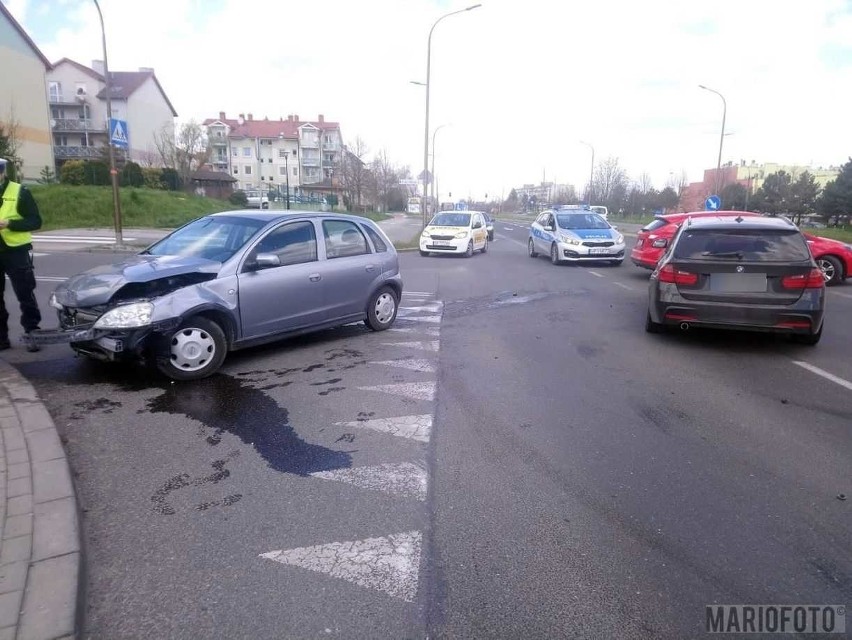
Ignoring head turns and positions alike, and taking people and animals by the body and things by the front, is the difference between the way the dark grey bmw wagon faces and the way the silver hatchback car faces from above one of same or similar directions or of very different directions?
very different directions

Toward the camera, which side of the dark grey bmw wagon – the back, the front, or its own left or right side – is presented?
back

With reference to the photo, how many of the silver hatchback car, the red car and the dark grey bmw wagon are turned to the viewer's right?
1

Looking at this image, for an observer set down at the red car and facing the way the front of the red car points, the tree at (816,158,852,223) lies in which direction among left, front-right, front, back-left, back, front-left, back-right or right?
left

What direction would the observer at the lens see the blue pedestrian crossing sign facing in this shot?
facing the viewer and to the right of the viewer

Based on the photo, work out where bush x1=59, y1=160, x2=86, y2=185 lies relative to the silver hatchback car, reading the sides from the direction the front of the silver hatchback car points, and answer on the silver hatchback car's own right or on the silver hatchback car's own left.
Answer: on the silver hatchback car's own right

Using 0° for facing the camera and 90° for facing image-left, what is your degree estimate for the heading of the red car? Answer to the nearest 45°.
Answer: approximately 270°

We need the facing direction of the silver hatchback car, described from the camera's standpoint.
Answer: facing the viewer and to the left of the viewer

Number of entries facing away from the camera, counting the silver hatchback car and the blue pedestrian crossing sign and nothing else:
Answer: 0

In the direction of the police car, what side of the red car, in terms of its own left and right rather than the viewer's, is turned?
back

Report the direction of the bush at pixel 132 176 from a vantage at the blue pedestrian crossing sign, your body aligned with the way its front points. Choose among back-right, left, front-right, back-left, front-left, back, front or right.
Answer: back-left

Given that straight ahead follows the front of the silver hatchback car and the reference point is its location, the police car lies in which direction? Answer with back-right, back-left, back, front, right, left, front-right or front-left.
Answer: back

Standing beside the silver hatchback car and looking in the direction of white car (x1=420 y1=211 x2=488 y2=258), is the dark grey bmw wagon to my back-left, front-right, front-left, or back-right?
front-right

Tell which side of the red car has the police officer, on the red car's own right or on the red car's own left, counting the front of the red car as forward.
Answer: on the red car's own right

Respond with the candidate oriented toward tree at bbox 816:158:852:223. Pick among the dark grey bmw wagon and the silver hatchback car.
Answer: the dark grey bmw wagon

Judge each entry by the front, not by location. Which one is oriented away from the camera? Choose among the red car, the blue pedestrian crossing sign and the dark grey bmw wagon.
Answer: the dark grey bmw wagon
